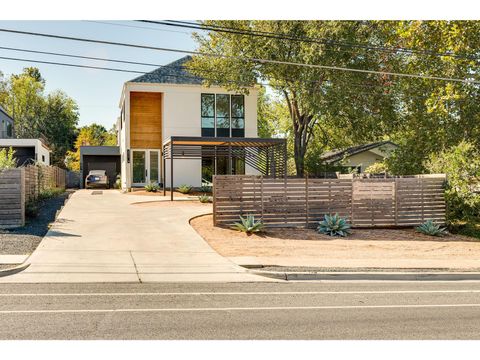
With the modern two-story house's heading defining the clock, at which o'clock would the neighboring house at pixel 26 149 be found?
The neighboring house is roughly at 4 o'clock from the modern two-story house.

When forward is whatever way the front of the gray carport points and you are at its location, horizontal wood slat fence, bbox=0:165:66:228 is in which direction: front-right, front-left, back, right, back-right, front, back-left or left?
front

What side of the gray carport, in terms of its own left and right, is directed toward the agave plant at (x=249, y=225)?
front

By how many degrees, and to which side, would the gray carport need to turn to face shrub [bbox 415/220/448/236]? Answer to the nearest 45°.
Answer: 0° — it already faces it

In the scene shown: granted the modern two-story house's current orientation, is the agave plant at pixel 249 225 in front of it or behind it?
in front

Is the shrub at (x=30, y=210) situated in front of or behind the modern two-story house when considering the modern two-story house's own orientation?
in front

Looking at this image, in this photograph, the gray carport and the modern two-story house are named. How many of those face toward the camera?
2

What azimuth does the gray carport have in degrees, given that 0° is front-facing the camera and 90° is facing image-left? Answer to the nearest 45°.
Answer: approximately 0°

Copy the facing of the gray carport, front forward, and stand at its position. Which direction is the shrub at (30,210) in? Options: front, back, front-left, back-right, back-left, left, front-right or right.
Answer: front

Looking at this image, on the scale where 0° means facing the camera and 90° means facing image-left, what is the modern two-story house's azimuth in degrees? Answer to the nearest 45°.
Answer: approximately 0°
